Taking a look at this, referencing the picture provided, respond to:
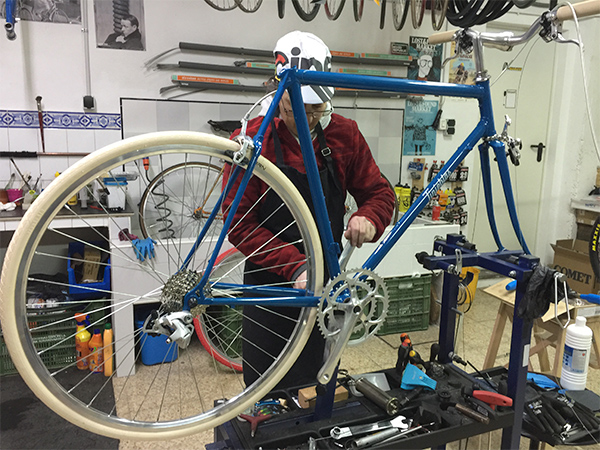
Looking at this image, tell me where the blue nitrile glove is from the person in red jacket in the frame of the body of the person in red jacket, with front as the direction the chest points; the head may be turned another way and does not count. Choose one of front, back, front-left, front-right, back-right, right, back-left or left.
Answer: back-right

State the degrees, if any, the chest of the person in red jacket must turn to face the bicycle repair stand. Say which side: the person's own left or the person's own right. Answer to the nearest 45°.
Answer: approximately 90° to the person's own left

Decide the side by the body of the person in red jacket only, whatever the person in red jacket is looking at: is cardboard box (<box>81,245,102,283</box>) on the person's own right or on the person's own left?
on the person's own right

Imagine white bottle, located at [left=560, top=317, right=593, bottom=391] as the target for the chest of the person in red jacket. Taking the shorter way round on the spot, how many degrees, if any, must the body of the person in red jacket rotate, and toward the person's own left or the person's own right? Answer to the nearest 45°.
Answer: approximately 90° to the person's own left

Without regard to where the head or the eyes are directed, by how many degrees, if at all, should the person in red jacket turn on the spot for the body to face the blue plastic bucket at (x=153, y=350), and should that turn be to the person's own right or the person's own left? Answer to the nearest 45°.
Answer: approximately 135° to the person's own right

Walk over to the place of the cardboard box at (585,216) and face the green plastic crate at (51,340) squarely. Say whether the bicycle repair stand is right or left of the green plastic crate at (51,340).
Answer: left

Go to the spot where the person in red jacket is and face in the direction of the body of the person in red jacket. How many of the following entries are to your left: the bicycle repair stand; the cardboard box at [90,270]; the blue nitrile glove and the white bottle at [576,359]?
2

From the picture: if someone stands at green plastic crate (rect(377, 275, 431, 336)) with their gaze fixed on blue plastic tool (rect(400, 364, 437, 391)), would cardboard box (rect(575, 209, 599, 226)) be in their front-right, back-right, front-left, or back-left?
back-left

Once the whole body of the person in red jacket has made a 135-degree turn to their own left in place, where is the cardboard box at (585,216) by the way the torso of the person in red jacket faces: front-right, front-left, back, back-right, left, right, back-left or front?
front

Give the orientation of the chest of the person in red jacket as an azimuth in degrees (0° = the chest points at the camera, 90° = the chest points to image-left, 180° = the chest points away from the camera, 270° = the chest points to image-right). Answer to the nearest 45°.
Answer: approximately 0°

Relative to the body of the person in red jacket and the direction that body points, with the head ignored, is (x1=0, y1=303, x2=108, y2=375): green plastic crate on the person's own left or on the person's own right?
on the person's own right
